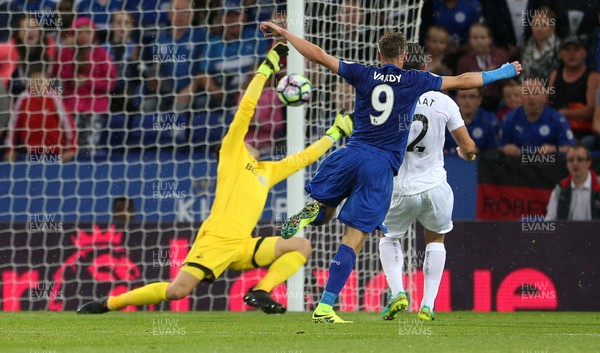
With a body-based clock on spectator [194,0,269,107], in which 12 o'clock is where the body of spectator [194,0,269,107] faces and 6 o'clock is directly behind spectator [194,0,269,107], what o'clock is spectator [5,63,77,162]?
spectator [5,63,77,162] is roughly at 3 o'clock from spectator [194,0,269,107].
